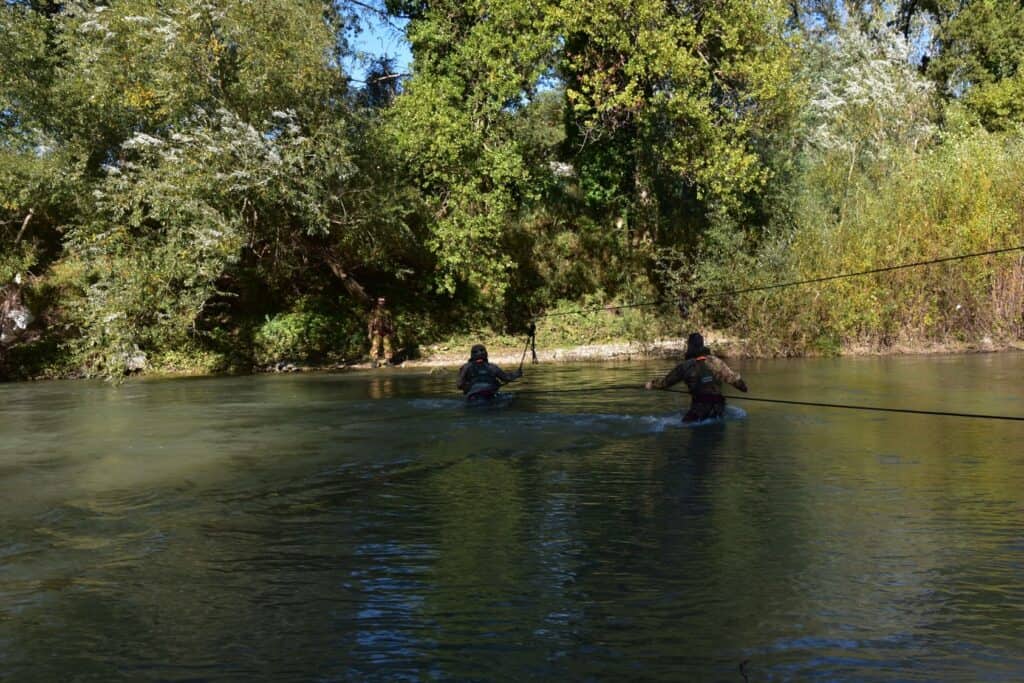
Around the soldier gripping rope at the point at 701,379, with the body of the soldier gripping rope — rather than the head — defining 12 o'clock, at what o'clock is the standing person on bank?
The standing person on bank is roughly at 11 o'clock from the soldier gripping rope.

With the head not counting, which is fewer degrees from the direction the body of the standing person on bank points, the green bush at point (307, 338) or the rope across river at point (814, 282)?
the rope across river

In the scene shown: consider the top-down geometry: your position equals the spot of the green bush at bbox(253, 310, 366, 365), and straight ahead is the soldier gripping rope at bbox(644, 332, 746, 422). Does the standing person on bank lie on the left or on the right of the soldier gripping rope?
left

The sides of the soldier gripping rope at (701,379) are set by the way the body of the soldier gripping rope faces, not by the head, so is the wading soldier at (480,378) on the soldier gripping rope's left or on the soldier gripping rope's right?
on the soldier gripping rope's left

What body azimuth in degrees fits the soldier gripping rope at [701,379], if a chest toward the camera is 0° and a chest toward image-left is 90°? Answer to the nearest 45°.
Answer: approximately 180°

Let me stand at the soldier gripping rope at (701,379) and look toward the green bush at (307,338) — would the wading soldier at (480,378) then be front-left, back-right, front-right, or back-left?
front-left

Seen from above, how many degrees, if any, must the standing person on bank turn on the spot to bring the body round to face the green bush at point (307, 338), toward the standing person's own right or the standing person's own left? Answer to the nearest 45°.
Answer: approximately 90° to the standing person's own right

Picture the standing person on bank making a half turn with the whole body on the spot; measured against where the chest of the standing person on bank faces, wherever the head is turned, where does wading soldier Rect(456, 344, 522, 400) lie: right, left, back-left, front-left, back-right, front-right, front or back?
back

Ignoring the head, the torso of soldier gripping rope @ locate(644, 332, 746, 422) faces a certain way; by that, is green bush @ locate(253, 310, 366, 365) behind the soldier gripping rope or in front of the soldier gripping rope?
in front

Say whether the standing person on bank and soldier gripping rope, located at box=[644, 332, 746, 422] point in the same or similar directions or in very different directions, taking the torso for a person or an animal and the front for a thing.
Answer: very different directions

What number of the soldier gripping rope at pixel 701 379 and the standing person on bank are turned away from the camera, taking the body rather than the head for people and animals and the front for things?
1

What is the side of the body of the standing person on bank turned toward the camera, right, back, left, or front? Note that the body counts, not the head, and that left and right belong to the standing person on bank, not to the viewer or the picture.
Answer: front
